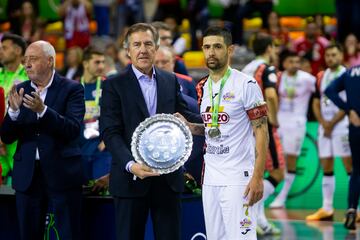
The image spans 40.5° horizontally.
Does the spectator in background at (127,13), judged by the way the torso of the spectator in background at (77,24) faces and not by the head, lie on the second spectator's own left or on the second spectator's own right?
on the second spectator's own left

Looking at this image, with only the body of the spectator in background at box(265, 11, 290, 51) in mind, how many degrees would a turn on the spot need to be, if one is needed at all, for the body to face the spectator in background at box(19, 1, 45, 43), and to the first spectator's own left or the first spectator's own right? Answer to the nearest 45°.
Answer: approximately 90° to the first spectator's own right

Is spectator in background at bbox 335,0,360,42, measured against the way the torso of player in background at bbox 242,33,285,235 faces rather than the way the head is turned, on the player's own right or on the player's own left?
on the player's own left

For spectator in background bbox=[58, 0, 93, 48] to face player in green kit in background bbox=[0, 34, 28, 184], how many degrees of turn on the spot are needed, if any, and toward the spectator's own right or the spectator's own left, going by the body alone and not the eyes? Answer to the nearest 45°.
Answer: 0° — they already face them
